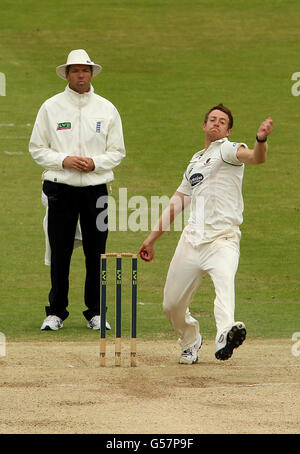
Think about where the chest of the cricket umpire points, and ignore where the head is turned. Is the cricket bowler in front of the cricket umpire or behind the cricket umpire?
in front

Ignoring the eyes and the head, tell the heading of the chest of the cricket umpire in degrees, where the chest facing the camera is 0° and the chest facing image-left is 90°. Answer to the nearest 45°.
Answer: approximately 0°
